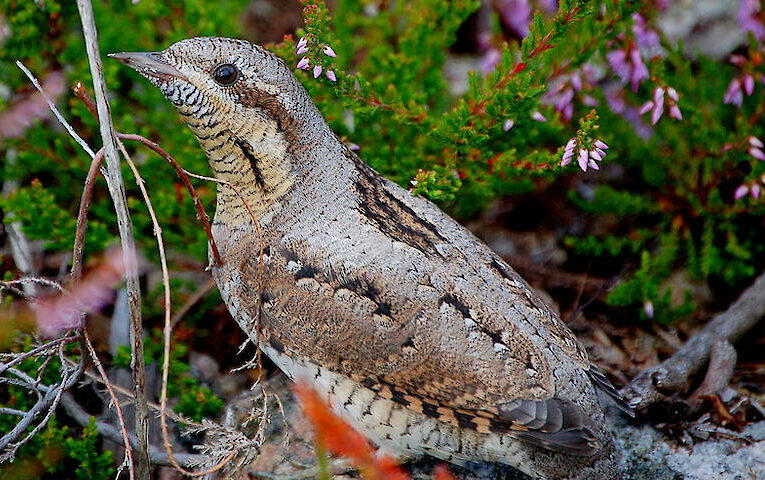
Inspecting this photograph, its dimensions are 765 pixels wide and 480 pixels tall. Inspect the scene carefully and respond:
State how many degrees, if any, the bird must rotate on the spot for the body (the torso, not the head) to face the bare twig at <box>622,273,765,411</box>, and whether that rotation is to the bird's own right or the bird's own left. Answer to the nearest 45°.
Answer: approximately 180°

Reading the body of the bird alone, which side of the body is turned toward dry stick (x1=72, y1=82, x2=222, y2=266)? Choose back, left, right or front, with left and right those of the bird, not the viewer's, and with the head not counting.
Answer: front

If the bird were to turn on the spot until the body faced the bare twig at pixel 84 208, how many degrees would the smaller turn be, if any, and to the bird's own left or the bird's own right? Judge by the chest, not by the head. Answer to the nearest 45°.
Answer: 0° — it already faces it

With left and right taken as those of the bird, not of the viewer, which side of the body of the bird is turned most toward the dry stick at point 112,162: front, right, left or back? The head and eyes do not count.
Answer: front

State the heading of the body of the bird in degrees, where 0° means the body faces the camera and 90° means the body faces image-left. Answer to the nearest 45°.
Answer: approximately 90°
